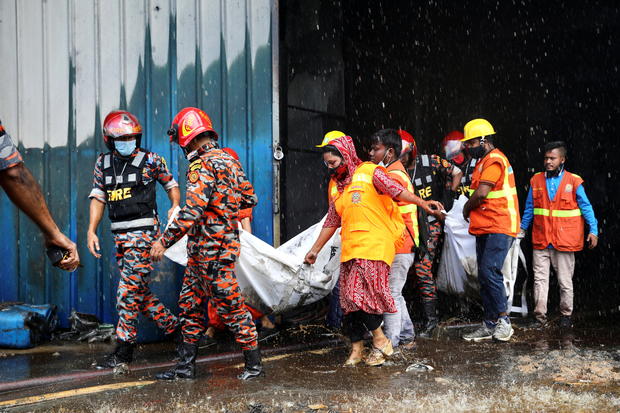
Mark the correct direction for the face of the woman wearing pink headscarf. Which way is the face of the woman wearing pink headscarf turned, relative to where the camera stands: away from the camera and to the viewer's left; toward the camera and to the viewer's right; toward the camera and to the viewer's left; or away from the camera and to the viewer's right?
toward the camera and to the viewer's left

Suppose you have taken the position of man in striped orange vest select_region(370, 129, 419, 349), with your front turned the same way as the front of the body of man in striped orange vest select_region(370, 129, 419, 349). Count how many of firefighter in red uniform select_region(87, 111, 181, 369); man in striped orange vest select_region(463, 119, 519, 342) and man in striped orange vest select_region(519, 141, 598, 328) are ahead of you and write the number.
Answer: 1

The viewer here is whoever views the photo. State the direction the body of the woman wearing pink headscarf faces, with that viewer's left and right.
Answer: facing the viewer and to the left of the viewer

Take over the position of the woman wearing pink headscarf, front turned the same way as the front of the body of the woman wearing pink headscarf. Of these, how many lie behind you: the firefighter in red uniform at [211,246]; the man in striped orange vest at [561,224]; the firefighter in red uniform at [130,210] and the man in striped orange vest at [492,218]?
2

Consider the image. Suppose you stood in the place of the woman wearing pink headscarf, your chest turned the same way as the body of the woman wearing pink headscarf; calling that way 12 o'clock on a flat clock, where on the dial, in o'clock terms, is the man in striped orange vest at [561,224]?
The man in striped orange vest is roughly at 6 o'clock from the woman wearing pink headscarf.

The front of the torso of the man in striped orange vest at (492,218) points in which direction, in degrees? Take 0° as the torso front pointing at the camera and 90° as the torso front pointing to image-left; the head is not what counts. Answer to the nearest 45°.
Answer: approximately 90°

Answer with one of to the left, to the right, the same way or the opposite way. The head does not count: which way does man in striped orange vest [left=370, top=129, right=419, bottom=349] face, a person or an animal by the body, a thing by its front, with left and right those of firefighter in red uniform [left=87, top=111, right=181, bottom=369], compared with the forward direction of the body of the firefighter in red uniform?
to the right

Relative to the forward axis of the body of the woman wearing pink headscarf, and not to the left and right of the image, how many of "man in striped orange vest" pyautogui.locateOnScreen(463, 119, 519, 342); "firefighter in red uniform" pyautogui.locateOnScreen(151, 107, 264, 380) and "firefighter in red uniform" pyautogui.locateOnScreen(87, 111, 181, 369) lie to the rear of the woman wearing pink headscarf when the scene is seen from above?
1

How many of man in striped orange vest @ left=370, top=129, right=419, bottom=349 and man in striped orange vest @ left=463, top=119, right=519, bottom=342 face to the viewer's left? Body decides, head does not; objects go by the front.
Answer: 2

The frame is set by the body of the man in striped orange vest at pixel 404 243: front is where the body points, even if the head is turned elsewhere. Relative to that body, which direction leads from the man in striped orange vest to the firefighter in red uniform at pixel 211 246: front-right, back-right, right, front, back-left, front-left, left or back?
front-left

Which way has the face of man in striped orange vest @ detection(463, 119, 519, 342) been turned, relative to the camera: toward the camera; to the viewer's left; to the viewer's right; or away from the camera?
to the viewer's left

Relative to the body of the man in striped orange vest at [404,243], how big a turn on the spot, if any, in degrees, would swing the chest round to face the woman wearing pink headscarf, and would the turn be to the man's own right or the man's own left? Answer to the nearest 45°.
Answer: approximately 45° to the man's own left

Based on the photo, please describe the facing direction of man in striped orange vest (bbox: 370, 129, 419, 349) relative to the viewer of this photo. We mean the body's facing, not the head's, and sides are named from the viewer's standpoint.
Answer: facing to the left of the viewer

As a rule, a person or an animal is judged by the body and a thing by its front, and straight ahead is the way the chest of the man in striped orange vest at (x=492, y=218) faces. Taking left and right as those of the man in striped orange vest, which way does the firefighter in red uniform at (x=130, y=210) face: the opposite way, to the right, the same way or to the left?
to the left
